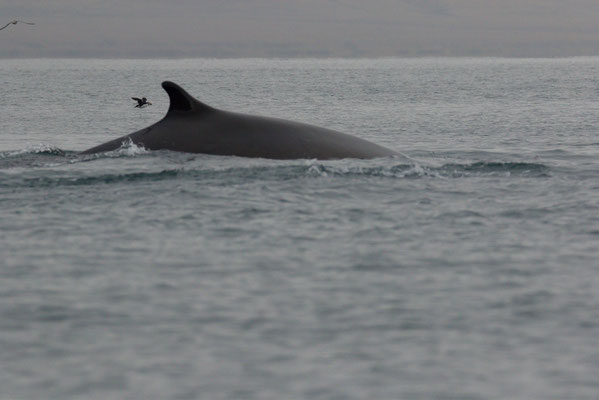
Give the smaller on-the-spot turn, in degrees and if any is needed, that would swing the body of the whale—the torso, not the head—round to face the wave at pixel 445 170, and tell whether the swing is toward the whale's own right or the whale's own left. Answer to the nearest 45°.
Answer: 0° — it already faces it

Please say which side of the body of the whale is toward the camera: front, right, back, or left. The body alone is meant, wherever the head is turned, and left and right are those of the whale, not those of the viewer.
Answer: right
